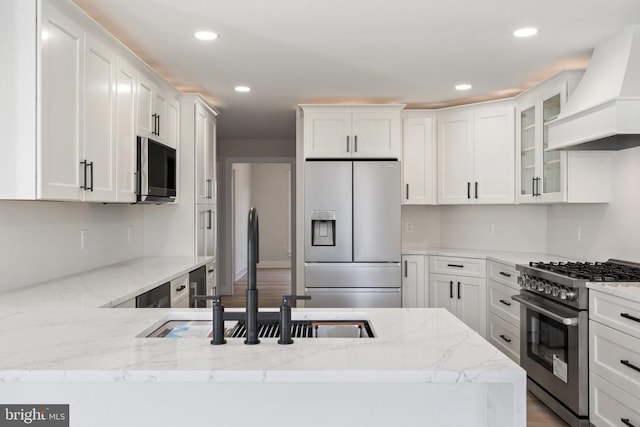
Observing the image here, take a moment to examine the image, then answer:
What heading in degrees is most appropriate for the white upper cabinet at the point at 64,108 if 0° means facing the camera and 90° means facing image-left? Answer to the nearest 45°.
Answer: approximately 315°

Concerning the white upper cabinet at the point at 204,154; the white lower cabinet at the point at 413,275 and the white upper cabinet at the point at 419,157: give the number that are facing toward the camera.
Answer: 2

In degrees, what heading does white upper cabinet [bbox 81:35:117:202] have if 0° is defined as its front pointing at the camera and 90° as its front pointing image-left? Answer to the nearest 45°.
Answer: approximately 315°

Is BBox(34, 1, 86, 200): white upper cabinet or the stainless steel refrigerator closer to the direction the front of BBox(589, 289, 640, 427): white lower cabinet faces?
the white upper cabinet

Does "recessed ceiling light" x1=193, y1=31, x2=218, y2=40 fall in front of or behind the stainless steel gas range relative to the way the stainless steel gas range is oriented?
in front

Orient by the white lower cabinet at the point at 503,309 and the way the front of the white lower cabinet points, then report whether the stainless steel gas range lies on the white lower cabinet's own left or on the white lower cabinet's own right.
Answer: on the white lower cabinet's own left

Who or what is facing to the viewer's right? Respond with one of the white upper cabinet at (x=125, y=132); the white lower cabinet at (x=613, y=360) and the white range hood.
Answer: the white upper cabinet

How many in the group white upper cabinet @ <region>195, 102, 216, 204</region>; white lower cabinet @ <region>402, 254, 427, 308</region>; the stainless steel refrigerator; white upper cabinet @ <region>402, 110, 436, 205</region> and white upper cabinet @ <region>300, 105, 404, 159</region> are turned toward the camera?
4

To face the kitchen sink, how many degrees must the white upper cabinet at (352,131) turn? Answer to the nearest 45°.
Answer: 0° — it already faces it

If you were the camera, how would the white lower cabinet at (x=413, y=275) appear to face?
facing the viewer

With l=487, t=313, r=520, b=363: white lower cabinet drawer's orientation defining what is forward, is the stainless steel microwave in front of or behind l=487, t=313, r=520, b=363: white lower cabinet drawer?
in front

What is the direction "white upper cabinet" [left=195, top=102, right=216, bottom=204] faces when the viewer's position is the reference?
facing to the right of the viewer

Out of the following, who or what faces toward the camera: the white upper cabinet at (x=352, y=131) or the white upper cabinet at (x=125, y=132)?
the white upper cabinet at (x=352, y=131)

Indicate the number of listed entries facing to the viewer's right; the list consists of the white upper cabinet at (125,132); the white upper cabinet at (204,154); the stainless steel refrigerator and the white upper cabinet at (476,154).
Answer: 2

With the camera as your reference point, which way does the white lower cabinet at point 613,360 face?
facing the viewer and to the left of the viewer

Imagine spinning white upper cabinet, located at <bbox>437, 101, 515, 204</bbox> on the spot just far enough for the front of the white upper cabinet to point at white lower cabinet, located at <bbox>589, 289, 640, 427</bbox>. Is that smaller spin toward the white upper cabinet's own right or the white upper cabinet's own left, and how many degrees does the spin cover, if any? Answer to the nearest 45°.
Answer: approximately 45° to the white upper cabinet's own left
